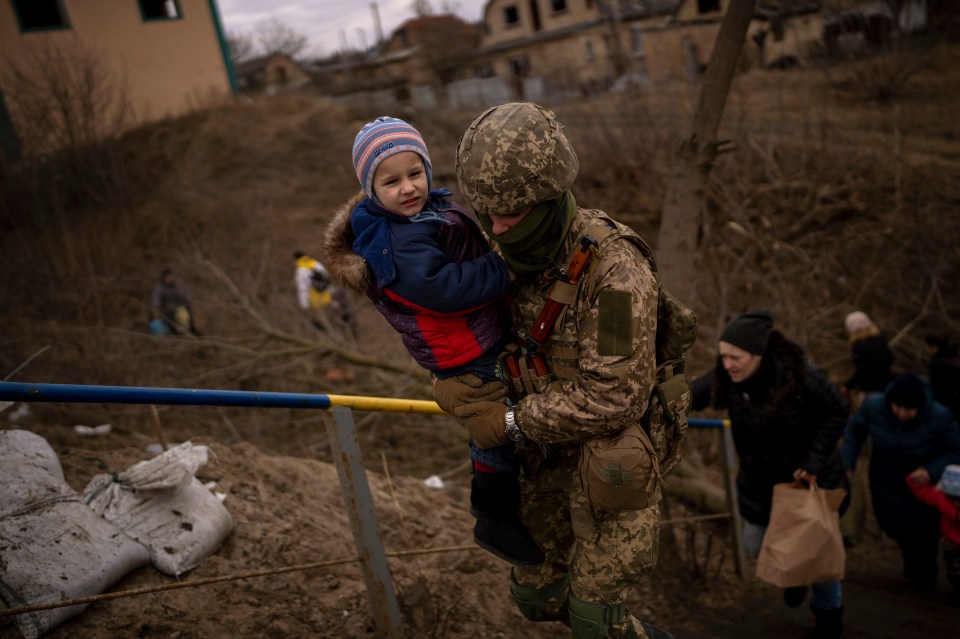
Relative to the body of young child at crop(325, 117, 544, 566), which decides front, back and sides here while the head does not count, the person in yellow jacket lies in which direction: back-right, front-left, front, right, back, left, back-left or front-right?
back-left

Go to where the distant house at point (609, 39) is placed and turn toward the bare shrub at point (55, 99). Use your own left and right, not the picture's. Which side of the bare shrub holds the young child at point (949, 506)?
left

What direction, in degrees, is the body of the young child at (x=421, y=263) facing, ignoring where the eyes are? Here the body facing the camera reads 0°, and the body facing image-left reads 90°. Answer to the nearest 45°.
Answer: approximately 315°

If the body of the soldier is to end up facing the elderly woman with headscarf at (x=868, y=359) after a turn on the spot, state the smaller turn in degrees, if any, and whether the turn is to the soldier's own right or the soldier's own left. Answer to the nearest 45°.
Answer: approximately 180°

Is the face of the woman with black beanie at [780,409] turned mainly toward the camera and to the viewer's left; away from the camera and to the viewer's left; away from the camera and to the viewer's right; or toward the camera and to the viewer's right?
toward the camera and to the viewer's left

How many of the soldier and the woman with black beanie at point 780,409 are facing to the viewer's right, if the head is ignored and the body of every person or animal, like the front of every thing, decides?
0

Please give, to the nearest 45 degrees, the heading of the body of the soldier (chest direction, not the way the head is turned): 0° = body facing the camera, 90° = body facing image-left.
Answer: approximately 45°

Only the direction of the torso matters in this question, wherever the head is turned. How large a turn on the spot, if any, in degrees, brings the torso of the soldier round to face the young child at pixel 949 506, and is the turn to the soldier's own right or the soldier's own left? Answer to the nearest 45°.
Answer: approximately 180°

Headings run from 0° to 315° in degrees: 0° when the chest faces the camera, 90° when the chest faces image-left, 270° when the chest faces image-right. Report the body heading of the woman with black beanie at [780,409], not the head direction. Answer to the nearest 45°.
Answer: approximately 45°

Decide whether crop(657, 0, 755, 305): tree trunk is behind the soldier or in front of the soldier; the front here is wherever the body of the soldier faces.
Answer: behind

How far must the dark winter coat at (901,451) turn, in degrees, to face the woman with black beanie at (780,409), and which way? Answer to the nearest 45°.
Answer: approximately 45° to its right

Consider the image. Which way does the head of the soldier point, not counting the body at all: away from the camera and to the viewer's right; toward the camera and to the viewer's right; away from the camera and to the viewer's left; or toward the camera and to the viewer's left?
toward the camera and to the viewer's left
